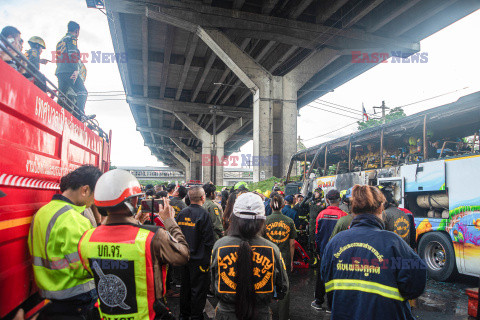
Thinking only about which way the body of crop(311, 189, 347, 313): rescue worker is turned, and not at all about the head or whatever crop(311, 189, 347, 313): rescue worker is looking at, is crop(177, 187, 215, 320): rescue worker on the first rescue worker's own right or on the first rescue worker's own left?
on the first rescue worker's own left

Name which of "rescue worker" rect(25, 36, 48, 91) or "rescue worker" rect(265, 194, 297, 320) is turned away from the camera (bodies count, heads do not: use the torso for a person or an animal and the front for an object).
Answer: "rescue worker" rect(265, 194, 297, 320)

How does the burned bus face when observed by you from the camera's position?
facing away from the viewer and to the left of the viewer

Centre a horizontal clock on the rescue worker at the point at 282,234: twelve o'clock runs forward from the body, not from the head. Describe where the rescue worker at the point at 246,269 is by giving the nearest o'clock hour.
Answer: the rescue worker at the point at 246,269 is roughly at 6 o'clock from the rescue worker at the point at 282,234.

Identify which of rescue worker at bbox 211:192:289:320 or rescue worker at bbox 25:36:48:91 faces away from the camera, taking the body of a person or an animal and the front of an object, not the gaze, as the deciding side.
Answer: rescue worker at bbox 211:192:289:320

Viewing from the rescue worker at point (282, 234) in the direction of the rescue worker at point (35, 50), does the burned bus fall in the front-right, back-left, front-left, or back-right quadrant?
back-right

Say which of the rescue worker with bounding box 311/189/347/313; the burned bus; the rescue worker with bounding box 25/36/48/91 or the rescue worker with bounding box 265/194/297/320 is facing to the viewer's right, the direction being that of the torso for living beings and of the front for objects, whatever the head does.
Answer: the rescue worker with bounding box 25/36/48/91

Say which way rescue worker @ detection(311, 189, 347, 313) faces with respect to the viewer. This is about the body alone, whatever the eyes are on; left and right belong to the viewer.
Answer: facing away from the viewer

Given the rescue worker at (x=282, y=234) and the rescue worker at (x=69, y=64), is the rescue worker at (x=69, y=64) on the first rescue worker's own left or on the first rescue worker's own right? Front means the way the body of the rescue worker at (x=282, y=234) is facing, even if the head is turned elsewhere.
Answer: on the first rescue worker's own left

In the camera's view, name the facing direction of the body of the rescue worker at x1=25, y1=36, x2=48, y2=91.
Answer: to the viewer's right

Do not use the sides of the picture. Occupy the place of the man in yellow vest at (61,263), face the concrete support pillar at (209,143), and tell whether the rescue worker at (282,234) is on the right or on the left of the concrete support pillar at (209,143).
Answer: right

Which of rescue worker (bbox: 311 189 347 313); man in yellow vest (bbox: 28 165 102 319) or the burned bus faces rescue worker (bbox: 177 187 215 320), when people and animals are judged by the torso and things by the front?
the man in yellow vest

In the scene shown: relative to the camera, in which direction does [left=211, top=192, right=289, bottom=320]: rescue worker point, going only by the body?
away from the camera
